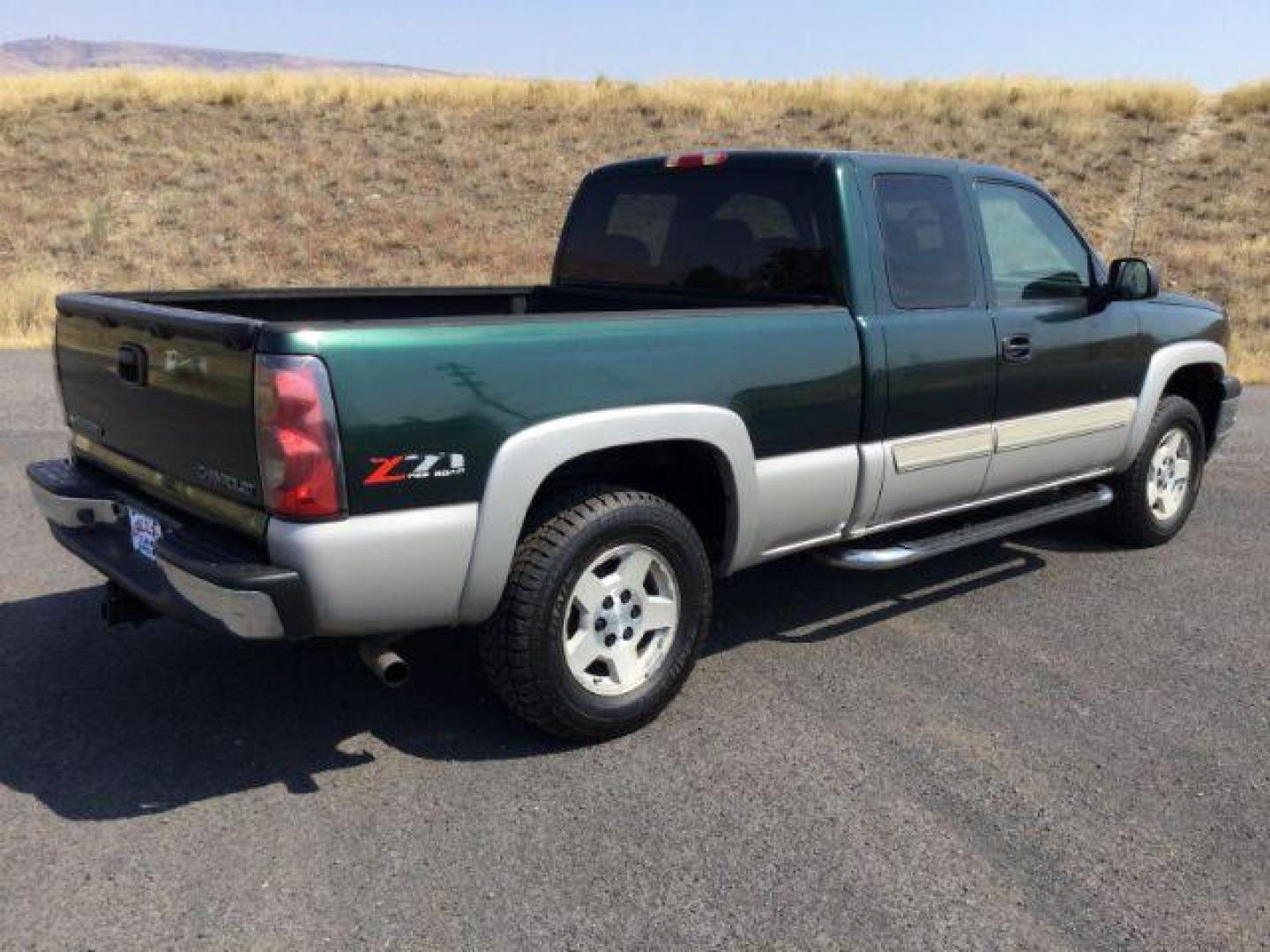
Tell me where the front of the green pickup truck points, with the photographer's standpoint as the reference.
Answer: facing away from the viewer and to the right of the viewer
